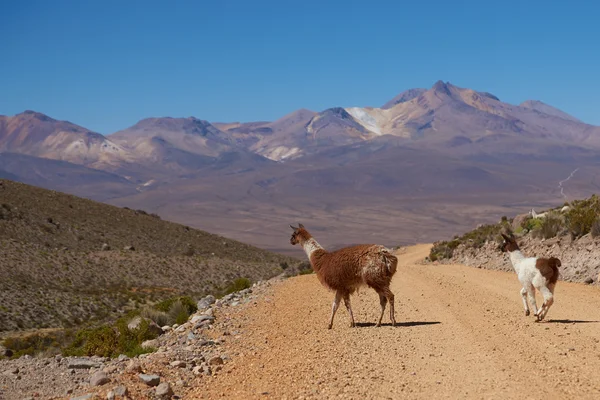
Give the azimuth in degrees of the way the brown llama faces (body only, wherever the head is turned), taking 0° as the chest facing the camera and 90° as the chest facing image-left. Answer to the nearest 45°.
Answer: approximately 90°

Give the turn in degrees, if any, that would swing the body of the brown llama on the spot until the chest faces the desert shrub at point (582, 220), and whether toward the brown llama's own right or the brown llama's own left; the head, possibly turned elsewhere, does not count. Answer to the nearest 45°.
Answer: approximately 135° to the brown llama's own right

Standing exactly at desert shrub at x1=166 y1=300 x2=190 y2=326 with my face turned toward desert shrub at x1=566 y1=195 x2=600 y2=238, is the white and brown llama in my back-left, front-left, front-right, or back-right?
front-right

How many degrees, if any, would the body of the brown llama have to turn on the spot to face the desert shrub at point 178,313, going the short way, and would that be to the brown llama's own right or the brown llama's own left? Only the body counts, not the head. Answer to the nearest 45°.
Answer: approximately 45° to the brown llama's own right

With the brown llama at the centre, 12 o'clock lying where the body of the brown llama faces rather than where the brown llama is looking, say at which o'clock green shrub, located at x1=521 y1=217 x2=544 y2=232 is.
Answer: The green shrub is roughly at 4 o'clock from the brown llama.

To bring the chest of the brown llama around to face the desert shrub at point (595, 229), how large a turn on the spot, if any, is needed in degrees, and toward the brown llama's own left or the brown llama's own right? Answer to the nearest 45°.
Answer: approximately 135° to the brown llama's own right

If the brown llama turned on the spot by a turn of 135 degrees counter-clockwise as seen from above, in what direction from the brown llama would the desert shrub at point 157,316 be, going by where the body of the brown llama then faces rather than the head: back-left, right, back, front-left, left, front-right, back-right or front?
back

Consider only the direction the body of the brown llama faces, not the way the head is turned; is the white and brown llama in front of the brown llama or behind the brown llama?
behind

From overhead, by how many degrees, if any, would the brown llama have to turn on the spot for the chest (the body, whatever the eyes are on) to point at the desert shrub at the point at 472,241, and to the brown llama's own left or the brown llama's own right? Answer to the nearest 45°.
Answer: approximately 90° to the brown llama's own right

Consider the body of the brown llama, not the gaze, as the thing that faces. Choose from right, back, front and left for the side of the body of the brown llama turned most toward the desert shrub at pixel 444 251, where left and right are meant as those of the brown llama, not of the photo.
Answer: right

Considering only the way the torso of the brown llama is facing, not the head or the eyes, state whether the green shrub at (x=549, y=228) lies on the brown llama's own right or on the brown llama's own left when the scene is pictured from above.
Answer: on the brown llama's own right

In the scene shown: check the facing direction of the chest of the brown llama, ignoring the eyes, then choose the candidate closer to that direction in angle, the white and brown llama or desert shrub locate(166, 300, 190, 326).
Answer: the desert shrub
